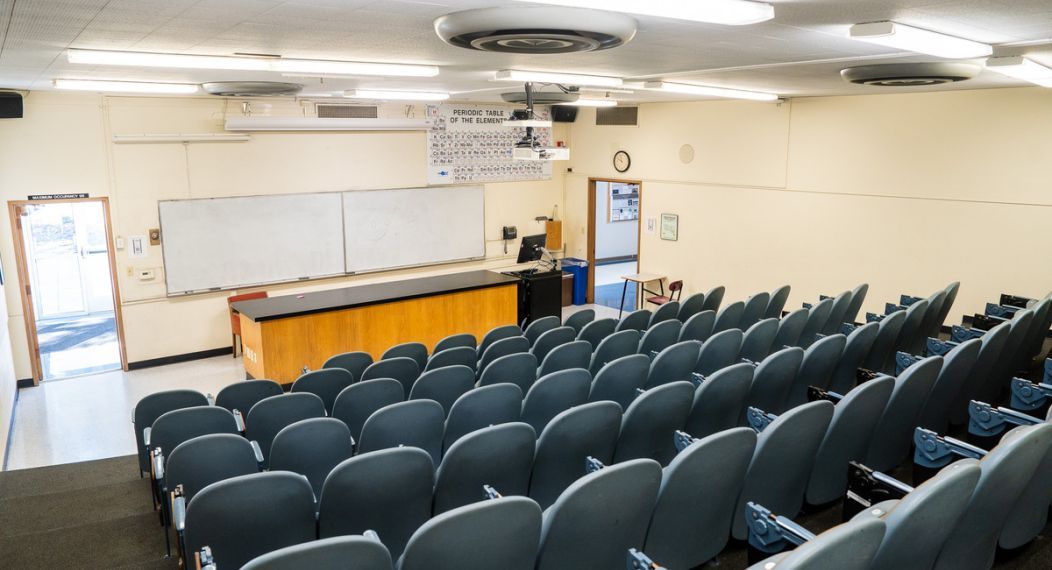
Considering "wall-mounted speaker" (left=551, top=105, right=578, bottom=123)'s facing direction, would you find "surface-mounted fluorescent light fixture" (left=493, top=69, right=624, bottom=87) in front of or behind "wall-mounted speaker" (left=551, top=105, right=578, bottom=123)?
in front

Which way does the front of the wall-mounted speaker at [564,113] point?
toward the camera

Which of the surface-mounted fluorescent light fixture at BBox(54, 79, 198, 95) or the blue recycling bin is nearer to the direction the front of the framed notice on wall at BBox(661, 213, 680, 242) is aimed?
the surface-mounted fluorescent light fixture

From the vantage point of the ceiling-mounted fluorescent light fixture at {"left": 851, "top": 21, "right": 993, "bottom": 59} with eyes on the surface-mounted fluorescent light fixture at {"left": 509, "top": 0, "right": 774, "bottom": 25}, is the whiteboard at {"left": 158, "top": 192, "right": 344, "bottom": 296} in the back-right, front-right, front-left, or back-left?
front-right

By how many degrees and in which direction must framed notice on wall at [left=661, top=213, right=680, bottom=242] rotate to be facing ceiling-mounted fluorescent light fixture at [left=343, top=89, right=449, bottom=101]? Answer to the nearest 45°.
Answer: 0° — it already faces it

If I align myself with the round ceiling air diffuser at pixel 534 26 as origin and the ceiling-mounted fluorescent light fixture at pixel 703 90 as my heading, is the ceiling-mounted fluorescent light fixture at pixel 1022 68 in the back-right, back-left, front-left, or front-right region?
front-right

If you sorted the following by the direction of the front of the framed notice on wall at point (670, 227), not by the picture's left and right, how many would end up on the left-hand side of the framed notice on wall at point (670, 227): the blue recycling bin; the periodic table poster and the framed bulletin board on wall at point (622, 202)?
0

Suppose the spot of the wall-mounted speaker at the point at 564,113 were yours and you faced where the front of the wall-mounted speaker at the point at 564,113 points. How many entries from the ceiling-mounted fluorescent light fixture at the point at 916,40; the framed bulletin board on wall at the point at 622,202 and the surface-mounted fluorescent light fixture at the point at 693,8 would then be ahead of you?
2

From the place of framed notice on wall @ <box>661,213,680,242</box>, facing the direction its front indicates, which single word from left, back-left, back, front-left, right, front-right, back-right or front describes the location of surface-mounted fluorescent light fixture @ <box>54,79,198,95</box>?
front

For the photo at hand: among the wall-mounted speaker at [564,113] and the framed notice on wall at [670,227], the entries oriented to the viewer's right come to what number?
0

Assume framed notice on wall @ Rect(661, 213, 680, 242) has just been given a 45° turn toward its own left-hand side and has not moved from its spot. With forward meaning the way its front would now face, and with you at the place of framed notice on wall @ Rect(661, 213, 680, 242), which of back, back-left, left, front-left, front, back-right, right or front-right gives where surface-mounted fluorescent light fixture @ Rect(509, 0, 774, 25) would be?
front

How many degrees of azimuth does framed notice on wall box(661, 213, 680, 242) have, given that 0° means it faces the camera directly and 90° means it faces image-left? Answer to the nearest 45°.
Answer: approximately 45°

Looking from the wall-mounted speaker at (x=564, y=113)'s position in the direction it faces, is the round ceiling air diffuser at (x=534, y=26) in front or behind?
in front

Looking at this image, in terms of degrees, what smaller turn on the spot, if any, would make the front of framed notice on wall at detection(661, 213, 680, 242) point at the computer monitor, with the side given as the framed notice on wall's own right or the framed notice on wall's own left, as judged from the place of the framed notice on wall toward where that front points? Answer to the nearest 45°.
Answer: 0° — it already faces it

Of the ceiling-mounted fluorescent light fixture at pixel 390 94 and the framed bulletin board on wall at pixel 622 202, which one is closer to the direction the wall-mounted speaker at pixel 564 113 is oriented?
the ceiling-mounted fluorescent light fixture

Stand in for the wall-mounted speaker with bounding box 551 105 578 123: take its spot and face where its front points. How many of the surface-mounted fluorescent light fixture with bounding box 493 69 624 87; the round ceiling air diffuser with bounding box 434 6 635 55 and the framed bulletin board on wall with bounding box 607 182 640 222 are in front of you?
2

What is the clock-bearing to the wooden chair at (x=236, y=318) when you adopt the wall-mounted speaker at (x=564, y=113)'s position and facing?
The wooden chair is roughly at 2 o'clock from the wall-mounted speaker.
